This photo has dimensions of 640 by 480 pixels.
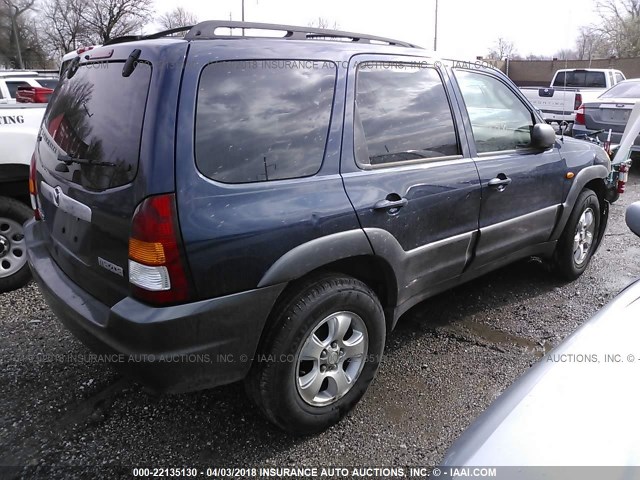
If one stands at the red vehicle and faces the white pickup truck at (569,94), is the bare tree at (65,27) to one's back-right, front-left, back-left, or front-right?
front-left

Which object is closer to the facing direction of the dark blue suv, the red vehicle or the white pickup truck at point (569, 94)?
the white pickup truck

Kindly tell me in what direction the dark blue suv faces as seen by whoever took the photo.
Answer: facing away from the viewer and to the right of the viewer

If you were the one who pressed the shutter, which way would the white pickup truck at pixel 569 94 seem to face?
facing away from the viewer and to the right of the viewer

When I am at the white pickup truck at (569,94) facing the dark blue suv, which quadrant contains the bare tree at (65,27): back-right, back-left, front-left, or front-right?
back-right

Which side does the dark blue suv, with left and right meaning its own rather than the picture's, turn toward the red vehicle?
left

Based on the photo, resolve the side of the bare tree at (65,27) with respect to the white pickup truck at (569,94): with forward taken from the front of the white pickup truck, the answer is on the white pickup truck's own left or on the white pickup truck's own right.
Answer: on the white pickup truck's own left

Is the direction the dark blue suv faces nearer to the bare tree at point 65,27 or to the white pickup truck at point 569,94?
the white pickup truck

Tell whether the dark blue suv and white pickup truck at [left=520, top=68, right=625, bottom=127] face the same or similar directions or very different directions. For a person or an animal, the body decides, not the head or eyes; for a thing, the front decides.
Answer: same or similar directions

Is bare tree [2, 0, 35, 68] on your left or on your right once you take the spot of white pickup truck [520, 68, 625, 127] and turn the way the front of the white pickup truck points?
on your left

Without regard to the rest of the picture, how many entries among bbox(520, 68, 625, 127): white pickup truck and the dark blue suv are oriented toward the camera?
0

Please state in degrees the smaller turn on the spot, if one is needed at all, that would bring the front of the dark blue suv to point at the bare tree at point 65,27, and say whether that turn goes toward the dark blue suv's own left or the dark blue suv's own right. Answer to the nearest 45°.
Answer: approximately 90° to the dark blue suv's own left

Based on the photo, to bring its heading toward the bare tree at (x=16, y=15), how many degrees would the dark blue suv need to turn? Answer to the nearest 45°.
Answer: approximately 90° to its left

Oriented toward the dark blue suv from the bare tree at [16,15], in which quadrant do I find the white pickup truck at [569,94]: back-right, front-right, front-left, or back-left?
front-left
